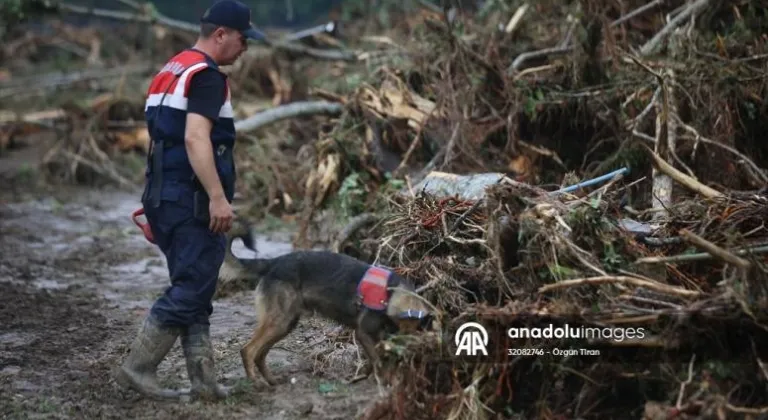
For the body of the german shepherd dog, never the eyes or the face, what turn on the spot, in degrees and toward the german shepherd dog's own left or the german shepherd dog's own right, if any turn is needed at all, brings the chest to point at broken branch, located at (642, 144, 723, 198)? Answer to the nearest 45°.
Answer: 0° — it already faces it

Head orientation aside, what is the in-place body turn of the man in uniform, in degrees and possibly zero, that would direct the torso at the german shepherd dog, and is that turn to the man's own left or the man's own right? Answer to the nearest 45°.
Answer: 0° — they already face it

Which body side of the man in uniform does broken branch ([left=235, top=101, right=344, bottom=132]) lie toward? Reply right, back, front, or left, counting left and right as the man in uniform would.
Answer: left

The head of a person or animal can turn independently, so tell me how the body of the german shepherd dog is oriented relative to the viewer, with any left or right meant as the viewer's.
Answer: facing to the right of the viewer

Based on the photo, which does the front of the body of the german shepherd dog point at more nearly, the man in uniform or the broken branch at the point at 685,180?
the broken branch

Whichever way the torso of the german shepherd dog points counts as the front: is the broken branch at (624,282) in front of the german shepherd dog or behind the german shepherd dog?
in front

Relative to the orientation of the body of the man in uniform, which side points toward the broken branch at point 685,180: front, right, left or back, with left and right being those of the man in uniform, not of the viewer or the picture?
front

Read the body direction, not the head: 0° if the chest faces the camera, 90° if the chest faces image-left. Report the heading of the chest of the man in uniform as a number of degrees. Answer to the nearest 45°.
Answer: approximately 270°

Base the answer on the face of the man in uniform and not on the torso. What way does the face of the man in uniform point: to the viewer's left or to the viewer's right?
to the viewer's right

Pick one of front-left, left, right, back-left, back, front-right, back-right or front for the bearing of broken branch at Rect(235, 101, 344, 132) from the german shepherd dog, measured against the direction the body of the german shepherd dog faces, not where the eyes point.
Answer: left

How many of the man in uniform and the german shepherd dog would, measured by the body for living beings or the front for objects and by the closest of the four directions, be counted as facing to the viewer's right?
2

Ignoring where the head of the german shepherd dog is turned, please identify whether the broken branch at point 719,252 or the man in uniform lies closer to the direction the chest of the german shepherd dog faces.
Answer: the broken branch

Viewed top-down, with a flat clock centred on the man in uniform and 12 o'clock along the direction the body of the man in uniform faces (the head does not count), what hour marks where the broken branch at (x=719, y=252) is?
The broken branch is roughly at 1 o'clock from the man in uniform.

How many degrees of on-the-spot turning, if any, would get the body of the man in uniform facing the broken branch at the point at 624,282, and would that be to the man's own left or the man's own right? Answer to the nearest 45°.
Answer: approximately 45° to the man's own right
